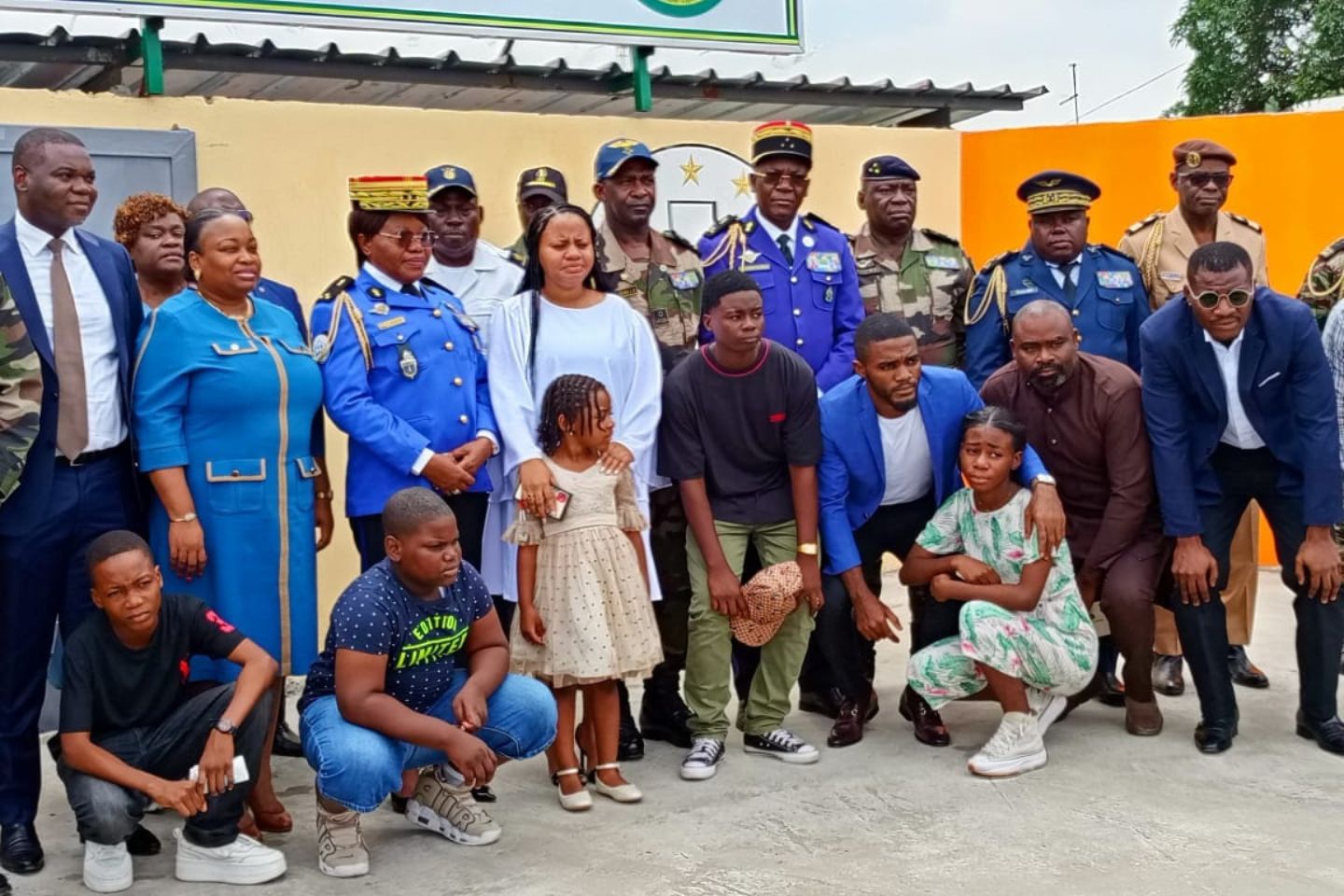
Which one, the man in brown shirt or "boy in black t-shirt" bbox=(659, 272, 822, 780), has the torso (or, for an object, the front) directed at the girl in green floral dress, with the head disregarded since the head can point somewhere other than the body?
the man in brown shirt

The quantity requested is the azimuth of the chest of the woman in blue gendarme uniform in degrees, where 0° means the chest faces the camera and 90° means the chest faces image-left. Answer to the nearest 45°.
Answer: approximately 315°

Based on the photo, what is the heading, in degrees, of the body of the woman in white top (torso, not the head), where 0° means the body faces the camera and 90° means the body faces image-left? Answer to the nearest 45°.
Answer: approximately 0°

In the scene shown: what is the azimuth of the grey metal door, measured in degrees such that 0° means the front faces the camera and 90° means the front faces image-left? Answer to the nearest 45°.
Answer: approximately 0°

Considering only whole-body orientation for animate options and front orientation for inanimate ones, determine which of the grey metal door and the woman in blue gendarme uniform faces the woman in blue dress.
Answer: the grey metal door

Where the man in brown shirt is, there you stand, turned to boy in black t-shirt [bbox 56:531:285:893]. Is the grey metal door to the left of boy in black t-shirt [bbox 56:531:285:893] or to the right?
right

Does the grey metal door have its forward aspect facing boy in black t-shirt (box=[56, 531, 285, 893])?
yes

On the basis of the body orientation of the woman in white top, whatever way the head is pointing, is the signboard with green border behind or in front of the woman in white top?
behind

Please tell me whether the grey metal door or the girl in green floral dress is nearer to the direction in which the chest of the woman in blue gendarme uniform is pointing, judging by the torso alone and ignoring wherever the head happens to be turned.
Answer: the girl in green floral dress

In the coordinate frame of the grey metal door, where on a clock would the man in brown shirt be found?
The man in brown shirt is roughly at 10 o'clock from the grey metal door.

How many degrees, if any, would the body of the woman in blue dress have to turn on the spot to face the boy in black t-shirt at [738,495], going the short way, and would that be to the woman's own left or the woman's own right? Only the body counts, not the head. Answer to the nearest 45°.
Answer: approximately 45° to the woman's own left

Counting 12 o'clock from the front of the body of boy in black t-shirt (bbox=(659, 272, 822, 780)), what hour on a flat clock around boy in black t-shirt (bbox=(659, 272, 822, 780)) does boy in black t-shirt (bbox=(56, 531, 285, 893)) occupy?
boy in black t-shirt (bbox=(56, 531, 285, 893)) is roughly at 2 o'clock from boy in black t-shirt (bbox=(659, 272, 822, 780)).
